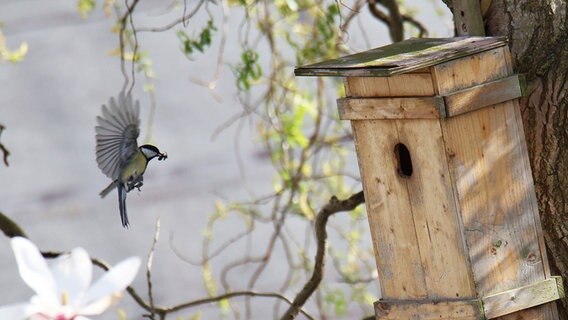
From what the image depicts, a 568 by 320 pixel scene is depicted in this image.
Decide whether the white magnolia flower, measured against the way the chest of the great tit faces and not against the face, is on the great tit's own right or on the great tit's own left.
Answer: on the great tit's own right

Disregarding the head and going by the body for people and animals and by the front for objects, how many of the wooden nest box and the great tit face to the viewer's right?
1

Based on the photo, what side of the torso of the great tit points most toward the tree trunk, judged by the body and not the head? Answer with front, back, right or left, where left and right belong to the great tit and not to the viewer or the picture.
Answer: front

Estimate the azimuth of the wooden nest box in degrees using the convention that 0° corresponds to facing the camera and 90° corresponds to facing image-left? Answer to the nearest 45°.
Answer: approximately 45°

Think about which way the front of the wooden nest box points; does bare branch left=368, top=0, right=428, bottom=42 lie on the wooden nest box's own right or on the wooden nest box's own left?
on the wooden nest box's own right

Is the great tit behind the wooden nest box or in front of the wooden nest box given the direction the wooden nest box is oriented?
in front

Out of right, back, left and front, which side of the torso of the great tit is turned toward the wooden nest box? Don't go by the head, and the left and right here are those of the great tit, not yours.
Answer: front

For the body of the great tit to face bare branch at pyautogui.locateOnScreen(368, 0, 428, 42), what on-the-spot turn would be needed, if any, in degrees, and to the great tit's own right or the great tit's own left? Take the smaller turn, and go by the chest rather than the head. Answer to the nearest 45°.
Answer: approximately 45° to the great tit's own left

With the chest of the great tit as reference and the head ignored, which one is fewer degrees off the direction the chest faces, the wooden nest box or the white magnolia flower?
the wooden nest box

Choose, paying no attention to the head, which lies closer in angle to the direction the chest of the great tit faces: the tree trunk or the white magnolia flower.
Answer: the tree trunk

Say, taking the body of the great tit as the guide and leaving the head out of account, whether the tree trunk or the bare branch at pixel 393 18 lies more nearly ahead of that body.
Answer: the tree trunk

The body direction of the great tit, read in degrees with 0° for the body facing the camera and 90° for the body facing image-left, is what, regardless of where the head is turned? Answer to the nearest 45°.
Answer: approximately 270°

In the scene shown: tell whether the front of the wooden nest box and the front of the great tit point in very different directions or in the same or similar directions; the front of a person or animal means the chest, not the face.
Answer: very different directions

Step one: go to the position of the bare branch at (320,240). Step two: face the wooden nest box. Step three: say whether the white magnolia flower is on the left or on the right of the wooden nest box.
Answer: right
